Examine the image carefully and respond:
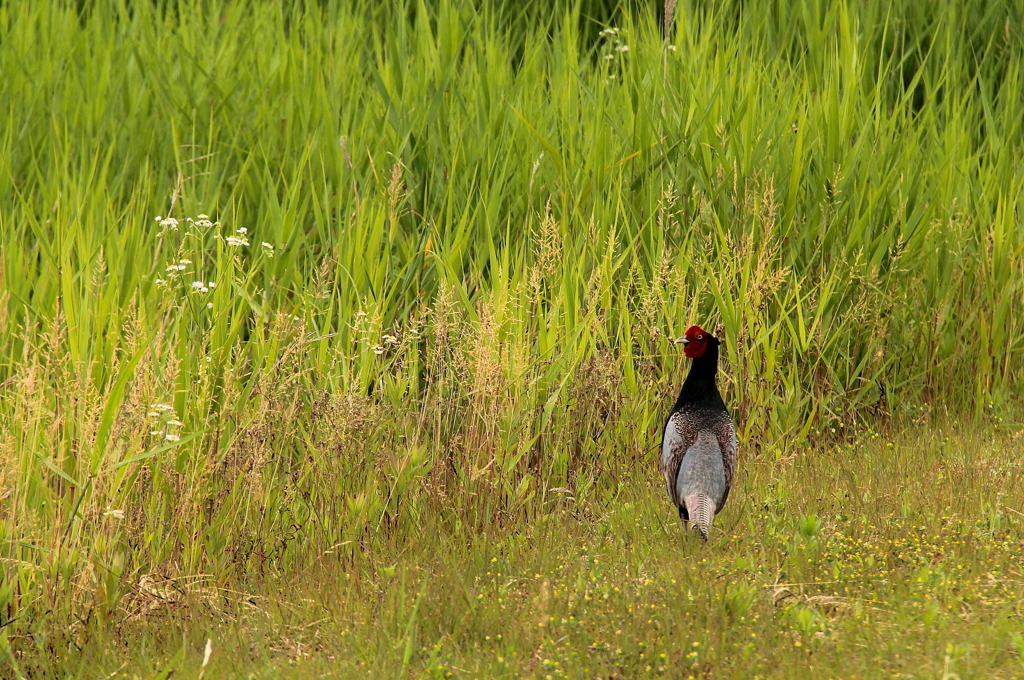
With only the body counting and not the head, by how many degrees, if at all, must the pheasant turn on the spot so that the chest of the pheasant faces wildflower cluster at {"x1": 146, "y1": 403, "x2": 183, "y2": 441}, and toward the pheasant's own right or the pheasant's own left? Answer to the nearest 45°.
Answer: approximately 90° to the pheasant's own left

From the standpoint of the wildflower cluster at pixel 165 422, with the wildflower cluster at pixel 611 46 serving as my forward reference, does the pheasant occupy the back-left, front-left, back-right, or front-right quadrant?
front-right

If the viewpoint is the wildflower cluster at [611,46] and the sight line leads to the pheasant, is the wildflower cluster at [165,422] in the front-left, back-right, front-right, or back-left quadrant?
front-right

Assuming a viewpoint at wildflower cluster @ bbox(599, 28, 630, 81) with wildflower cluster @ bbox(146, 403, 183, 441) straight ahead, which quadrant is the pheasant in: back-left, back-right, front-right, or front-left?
front-left

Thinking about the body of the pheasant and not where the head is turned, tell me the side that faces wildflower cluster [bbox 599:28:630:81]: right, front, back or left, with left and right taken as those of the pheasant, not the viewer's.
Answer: front

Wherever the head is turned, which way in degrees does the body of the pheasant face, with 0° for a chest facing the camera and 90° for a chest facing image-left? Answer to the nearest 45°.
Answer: approximately 180°
